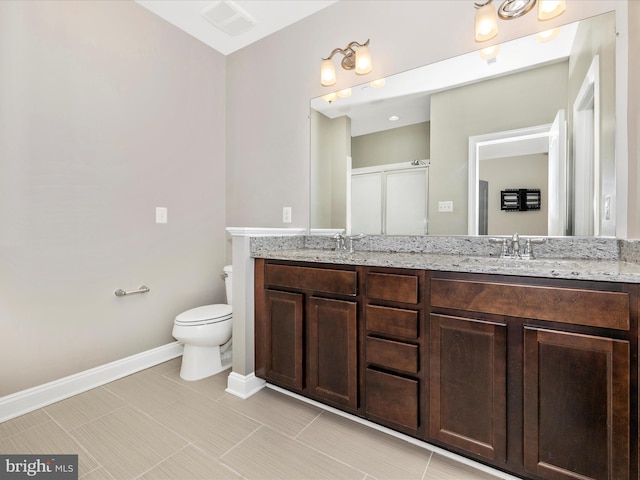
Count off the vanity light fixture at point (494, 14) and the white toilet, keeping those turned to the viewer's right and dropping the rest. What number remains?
0

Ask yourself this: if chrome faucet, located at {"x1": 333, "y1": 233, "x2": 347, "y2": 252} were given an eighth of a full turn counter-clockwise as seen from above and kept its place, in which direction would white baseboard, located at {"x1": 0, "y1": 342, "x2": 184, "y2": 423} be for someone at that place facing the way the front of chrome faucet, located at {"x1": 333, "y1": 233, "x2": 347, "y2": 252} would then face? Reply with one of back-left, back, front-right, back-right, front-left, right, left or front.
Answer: right

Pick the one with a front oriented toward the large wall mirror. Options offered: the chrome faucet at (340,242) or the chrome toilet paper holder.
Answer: the chrome toilet paper holder

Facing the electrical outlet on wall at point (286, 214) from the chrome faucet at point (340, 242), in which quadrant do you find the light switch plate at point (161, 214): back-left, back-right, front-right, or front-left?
front-left

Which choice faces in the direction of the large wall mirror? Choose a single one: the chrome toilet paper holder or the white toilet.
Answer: the chrome toilet paper holder

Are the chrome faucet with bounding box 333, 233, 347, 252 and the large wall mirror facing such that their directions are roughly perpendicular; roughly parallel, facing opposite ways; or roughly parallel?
roughly parallel

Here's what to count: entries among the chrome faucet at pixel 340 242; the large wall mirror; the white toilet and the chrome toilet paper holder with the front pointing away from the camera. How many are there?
0

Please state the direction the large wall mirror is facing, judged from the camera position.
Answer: facing the viewer and to the left of the viewer

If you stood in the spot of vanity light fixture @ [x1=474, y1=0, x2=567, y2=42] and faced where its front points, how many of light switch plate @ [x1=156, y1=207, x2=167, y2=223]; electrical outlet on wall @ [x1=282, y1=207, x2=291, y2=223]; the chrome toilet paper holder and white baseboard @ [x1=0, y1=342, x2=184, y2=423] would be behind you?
0

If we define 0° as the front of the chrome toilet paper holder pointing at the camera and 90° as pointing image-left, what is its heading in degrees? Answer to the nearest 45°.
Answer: approximately 315°

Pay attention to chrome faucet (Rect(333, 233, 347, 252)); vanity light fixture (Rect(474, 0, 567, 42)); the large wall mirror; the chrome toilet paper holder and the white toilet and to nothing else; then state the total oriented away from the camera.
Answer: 0
